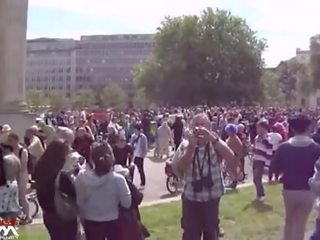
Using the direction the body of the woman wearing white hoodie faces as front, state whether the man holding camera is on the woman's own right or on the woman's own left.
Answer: on the woman's own right

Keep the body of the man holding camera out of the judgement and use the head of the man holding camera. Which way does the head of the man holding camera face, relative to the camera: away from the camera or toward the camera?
toward the camera

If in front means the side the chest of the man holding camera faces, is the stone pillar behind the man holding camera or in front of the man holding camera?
behind

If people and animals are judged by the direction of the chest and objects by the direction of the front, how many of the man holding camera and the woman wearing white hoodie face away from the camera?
1

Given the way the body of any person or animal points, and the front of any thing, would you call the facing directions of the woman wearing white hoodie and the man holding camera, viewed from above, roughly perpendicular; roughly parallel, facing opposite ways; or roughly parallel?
roughly parallel, facing opposite ways

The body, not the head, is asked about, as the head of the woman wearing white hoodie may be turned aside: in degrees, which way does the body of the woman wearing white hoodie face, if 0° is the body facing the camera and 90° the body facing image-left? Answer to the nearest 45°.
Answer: approximately 180°

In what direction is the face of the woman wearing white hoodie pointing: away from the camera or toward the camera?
away from the camera

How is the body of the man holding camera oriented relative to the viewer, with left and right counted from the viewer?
facing the viewer

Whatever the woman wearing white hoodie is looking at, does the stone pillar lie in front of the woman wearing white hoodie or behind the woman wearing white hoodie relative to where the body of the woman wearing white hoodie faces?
in front

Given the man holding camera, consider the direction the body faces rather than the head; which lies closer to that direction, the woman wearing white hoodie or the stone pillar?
the woman wearing white hoodie

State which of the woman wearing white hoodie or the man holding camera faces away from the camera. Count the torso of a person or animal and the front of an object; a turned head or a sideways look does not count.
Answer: the woman wearing white hoodie

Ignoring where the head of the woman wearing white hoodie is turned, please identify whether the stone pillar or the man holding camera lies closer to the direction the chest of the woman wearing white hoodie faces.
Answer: the stone pillar
